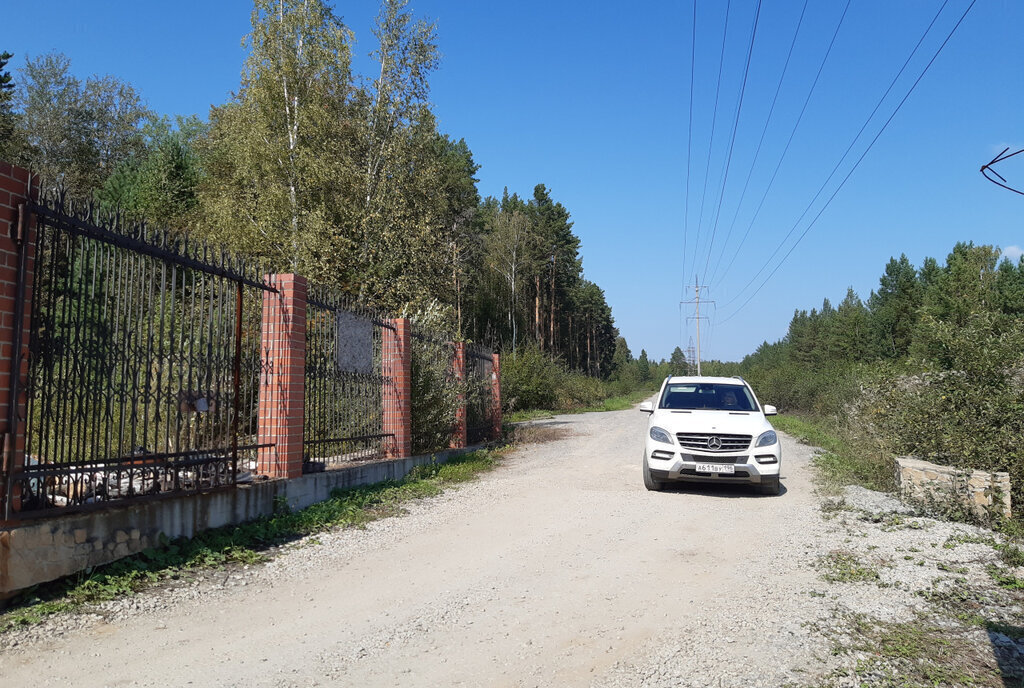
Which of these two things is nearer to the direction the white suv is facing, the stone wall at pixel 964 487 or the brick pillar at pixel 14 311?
the brick pillar

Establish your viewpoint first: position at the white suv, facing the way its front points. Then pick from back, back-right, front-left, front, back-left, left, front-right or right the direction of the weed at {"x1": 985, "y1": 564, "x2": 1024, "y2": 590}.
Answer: front-left

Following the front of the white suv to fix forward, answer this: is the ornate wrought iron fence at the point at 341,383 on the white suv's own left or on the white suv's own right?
on the white suv's own right

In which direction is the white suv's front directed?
toward the camera

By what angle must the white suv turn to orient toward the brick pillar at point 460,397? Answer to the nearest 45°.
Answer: approximately 135° to its right

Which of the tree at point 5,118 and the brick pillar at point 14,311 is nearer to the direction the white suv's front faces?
the brick pillar

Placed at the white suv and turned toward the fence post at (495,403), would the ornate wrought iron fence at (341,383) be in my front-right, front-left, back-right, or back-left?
front-left

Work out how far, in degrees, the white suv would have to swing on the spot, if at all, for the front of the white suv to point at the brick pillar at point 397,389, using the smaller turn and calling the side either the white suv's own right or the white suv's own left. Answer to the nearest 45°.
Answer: approximately 90° to the white suv's own right

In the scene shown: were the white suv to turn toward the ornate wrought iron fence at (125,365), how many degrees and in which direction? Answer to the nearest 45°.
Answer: approximately 45° to its right

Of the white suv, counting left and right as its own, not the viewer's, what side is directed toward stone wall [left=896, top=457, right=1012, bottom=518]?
left

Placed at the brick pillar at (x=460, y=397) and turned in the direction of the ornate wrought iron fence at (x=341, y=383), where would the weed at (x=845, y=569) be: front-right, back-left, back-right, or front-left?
front-left

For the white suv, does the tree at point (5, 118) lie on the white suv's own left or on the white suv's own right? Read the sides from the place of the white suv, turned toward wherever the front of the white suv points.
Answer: on the white suv's own right

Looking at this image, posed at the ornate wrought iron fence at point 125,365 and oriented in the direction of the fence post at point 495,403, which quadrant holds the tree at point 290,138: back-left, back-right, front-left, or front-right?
front-left

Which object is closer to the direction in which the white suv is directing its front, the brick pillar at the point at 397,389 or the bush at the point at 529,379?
the brick pillar
